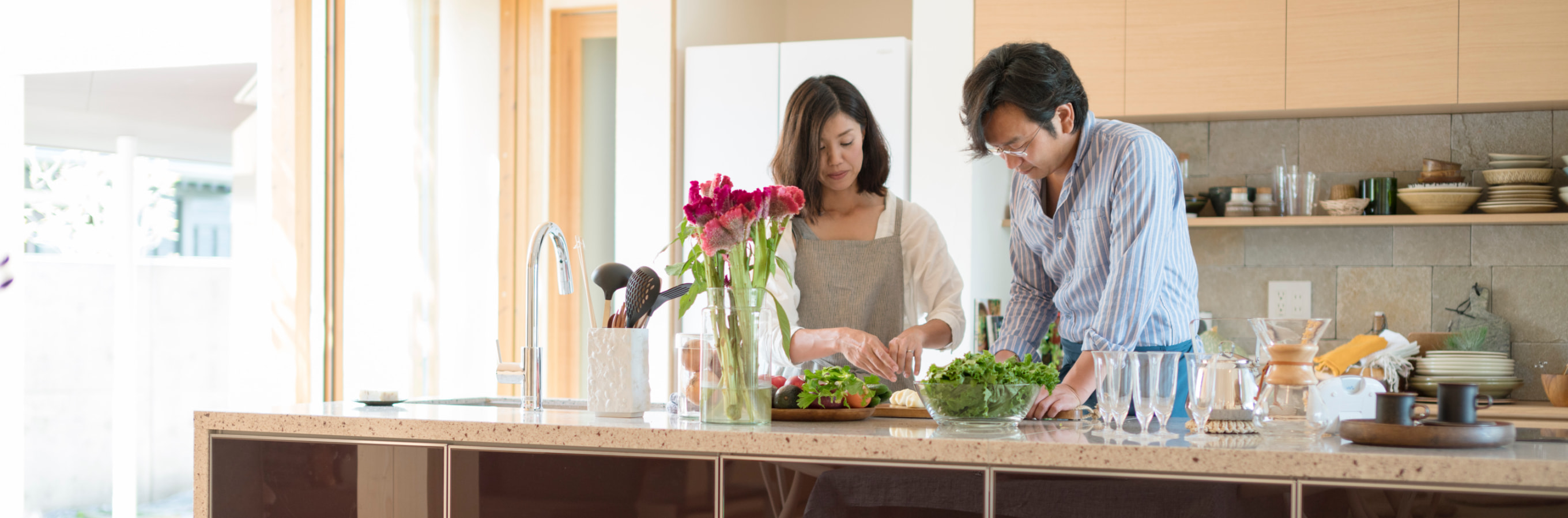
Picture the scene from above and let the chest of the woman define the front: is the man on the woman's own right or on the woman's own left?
on the woman's own left

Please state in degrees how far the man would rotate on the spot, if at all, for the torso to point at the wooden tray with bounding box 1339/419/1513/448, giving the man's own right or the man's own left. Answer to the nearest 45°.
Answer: approximately 90° to the man's own left

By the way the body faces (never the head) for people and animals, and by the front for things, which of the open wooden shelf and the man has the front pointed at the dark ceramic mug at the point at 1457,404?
the open wooden shelf

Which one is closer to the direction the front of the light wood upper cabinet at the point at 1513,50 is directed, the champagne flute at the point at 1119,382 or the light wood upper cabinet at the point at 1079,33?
the champagne flute

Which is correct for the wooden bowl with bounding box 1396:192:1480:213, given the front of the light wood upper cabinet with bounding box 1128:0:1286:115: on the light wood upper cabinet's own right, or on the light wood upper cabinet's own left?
on the light wood upper cabinet's own left

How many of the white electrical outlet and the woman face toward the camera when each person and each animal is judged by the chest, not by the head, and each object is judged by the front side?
2
